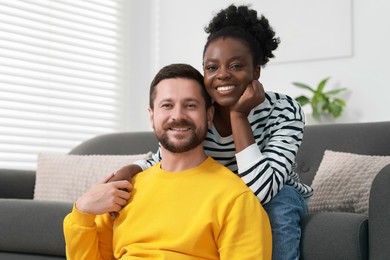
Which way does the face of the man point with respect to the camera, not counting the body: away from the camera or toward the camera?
toward the camera

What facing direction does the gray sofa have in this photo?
toward the camera

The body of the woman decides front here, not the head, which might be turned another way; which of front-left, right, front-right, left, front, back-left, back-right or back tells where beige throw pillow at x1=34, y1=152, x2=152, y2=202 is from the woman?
right

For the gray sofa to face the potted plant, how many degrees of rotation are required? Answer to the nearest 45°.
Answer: approximately 180°
